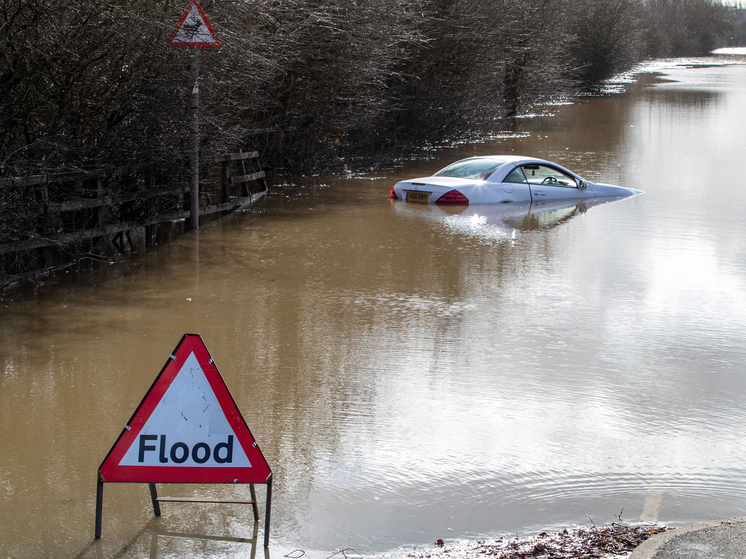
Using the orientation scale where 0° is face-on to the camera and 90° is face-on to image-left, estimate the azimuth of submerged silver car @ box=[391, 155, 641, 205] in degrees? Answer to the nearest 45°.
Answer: approximately 225°

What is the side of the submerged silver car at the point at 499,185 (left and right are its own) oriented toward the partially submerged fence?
back

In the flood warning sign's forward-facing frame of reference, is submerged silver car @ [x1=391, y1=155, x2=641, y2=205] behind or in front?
behind

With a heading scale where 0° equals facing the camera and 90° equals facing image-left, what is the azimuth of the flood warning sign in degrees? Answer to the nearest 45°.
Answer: approximately 0°

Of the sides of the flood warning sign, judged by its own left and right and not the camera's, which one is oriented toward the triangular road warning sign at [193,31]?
back

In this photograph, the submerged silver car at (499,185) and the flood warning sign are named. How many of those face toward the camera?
1

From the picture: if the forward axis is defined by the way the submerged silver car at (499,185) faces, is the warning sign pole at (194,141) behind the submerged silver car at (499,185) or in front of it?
behind

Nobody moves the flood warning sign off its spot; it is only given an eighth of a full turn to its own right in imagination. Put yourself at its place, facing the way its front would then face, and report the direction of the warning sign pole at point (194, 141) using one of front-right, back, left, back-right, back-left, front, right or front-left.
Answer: back-right

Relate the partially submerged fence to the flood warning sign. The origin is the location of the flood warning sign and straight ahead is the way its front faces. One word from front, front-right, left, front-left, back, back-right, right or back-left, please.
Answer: back

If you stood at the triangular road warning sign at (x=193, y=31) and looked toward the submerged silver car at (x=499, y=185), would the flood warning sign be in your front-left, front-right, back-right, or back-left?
back-right

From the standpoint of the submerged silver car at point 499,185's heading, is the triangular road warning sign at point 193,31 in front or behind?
behind
